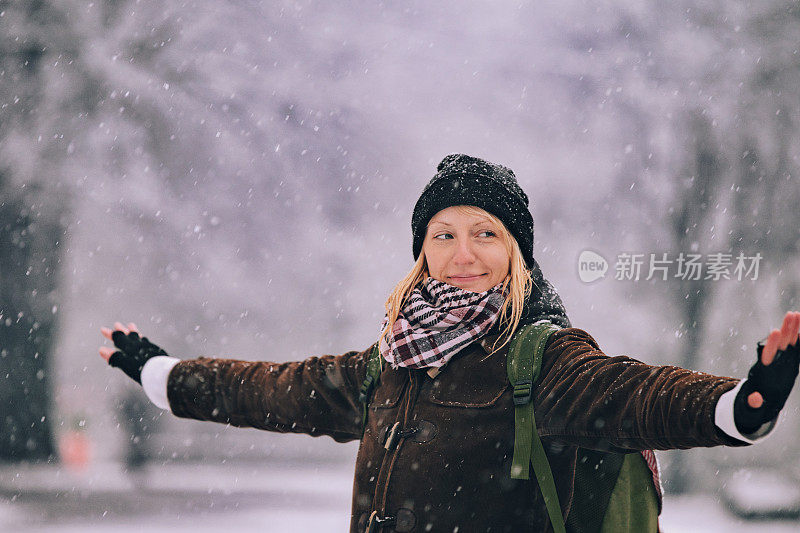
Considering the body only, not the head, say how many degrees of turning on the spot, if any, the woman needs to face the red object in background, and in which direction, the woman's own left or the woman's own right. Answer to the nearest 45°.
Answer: approximately 90° to the woman's own right

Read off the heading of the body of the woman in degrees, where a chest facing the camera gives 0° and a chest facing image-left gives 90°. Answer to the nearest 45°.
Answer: approximately 45°
